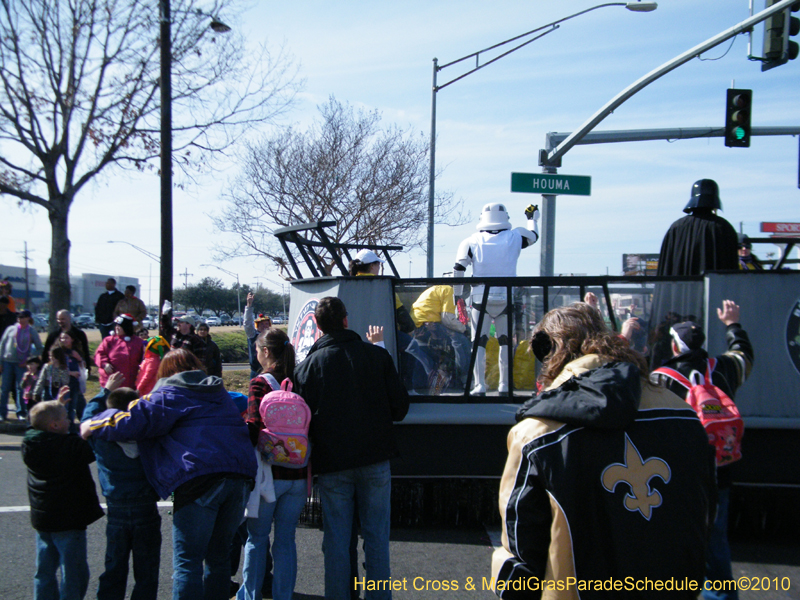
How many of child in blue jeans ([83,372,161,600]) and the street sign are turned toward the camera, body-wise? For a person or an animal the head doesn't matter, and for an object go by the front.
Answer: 1

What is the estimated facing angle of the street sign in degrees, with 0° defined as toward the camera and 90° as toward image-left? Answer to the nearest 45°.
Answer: approximately 0°

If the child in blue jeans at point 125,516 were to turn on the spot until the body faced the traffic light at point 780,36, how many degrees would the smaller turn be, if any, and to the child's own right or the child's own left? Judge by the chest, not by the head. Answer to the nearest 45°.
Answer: approximately 90° to the child's own right

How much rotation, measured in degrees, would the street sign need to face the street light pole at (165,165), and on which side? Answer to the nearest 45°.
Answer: approximately 90° to its right

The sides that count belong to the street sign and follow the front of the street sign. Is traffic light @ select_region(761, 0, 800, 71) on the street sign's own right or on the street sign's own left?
on the street sign's own left

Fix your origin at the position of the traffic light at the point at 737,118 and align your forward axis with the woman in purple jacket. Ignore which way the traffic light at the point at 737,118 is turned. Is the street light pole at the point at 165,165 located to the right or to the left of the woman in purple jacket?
right

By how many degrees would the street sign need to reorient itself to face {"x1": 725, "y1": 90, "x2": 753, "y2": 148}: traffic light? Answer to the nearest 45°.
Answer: approximately 90° to its left

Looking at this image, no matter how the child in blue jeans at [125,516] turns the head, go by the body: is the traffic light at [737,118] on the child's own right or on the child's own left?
on the child's own right

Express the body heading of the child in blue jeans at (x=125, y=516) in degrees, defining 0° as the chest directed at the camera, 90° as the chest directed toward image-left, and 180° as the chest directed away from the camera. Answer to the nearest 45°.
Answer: approximately 180°

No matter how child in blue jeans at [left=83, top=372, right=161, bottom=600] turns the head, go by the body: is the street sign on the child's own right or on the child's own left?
on the child's own right

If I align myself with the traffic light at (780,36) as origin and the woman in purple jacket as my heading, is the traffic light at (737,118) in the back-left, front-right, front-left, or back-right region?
back-right
